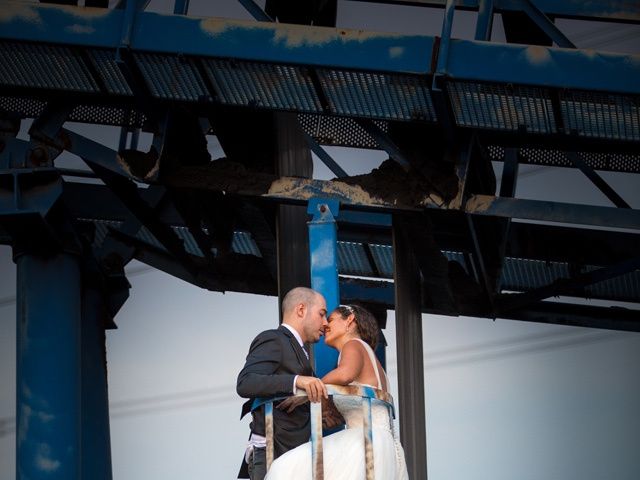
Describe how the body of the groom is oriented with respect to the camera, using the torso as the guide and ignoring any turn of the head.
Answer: to the viewer's right

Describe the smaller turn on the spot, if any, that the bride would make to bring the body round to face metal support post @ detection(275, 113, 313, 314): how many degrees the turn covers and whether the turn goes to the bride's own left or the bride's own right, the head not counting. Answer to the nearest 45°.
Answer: approximately 90° to the bride's own right

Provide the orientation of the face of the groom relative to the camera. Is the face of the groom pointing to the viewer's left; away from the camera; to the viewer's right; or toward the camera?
to the viewer's right

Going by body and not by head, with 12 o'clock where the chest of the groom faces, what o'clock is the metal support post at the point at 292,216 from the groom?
The metal support post is roughly at 9 o'clock from the groom.

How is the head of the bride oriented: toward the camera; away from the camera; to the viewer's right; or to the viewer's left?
to the viewer's left

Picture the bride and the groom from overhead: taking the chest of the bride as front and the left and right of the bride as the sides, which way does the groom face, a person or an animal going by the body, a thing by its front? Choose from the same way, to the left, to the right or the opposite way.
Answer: the opposite way

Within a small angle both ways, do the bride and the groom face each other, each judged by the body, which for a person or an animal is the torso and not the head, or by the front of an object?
yes

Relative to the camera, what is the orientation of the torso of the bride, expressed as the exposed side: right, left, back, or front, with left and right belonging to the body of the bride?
left

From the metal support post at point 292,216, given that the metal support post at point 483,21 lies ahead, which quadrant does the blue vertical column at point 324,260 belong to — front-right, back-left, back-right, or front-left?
front-right
